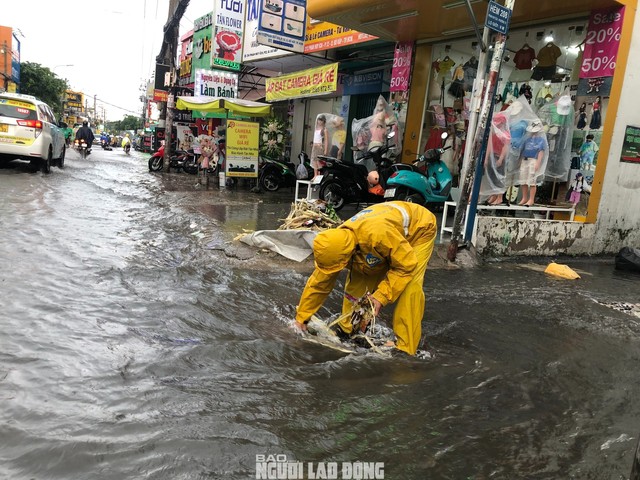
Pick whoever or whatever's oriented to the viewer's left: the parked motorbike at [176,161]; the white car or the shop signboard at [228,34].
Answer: the parked motorbike

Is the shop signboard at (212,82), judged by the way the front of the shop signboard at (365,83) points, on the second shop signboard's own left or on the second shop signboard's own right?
on the second shop signboard's own right

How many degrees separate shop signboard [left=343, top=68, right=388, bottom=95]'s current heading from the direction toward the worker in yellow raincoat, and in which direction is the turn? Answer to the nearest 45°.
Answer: approximately 45° to its left

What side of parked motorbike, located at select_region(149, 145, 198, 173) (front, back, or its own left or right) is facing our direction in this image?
left

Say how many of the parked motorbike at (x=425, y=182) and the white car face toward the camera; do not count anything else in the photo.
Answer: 0

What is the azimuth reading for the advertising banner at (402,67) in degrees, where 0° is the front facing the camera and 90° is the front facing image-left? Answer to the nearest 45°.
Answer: approximately 0°

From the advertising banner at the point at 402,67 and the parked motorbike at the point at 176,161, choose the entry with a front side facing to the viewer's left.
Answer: the parked motorbike

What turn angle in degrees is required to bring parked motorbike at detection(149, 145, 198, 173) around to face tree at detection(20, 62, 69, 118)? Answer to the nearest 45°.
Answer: approximately 90° to its right

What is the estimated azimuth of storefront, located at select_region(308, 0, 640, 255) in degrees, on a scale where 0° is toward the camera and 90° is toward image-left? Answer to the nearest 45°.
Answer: approximately 45°

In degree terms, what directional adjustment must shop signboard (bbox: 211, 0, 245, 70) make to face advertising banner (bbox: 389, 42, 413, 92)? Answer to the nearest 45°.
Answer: approximately 45° to its left

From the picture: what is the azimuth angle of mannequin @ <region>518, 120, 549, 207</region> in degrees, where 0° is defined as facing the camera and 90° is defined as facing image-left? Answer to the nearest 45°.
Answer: approximately 45°

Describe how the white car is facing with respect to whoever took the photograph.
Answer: facing away from the viewer and to the right of the viewer
